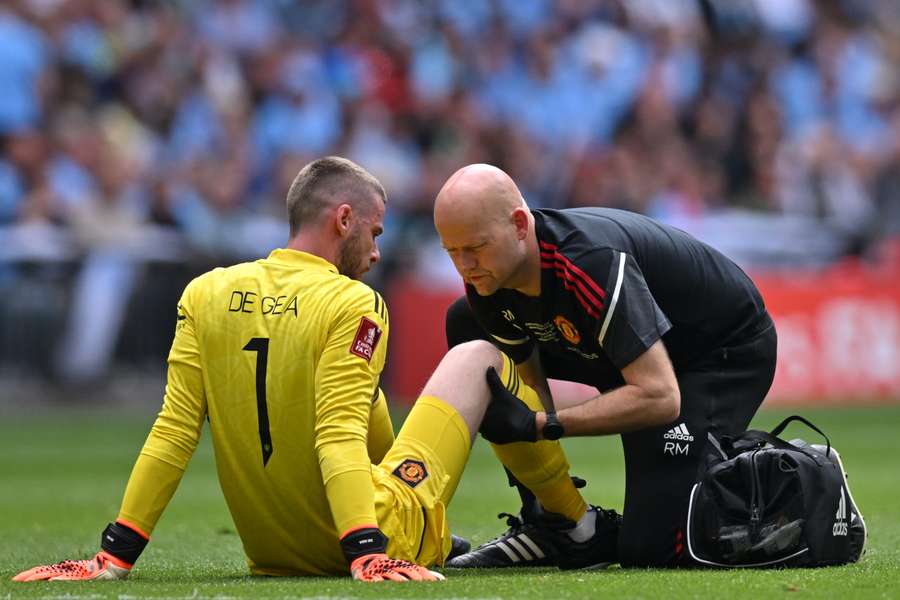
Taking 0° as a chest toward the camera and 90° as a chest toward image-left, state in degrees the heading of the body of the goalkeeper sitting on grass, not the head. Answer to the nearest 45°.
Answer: approximately 225°

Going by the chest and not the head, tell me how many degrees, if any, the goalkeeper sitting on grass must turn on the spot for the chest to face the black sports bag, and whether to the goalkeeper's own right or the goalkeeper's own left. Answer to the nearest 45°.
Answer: approximately 45° to the goalkeeper's own right
